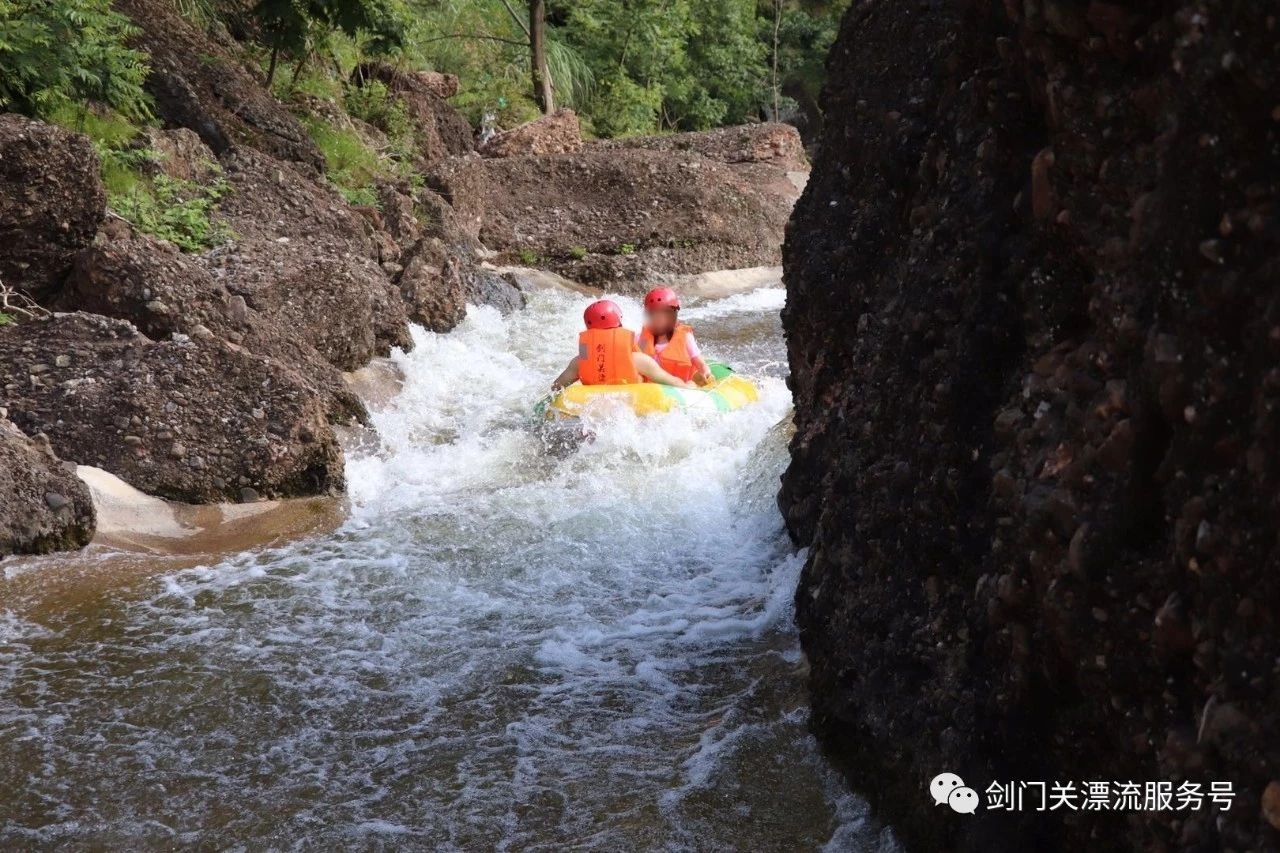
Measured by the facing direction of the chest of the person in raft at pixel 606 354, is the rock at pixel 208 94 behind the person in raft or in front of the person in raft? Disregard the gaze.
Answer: in front

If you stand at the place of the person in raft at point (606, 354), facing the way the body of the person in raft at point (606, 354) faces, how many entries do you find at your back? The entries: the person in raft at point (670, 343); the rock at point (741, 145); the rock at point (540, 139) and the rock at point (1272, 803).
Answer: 1

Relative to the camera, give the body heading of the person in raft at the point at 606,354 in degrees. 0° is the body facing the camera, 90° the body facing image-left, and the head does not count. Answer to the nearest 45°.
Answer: approximately 180°

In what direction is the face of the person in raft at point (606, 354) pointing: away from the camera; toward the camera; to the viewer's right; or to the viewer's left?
away from the camera

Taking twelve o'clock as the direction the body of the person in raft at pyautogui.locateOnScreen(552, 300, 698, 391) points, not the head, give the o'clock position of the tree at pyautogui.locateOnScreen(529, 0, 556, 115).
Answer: The tree is roughly at 12 o'clock from the person in raft.

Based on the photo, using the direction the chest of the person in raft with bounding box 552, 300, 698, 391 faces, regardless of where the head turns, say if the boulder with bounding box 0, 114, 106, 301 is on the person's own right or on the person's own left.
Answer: on the person's own left

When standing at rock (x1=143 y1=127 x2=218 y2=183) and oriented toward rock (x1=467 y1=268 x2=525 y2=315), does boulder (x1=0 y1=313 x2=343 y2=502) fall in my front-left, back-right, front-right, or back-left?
back-right

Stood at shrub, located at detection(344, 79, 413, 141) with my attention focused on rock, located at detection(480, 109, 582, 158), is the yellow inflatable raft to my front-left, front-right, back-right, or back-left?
back-right

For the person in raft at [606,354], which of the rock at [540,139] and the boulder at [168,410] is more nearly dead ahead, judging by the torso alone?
the rock

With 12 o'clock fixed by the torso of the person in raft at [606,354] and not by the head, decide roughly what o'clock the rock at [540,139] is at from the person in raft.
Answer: The rock is roughly at 12 o'clock from the person in raft.

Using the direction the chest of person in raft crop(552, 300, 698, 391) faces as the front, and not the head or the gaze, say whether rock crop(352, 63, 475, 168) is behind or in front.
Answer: in front

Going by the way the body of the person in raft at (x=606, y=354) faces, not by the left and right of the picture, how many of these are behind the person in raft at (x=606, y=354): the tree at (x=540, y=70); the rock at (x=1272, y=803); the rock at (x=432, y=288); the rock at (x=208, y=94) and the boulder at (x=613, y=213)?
1

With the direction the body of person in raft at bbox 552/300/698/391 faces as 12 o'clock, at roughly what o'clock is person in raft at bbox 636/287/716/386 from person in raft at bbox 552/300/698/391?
person in raft at bbox 636/287/716/386 is roughly at 1 o'clock from person in raft at bbox 552/300/698/391.

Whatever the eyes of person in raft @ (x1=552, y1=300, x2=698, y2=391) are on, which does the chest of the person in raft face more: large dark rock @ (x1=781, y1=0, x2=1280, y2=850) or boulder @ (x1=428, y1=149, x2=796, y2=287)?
the boulder

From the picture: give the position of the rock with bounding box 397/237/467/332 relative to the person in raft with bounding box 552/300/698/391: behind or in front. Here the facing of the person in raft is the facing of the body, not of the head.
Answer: in front

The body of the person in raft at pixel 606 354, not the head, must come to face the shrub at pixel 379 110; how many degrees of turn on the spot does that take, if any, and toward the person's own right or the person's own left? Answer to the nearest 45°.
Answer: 0° — they already face it

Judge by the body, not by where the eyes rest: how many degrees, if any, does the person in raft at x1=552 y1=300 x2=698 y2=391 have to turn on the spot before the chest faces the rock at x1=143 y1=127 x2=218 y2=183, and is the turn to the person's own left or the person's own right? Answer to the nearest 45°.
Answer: approximately 45° to the person's own left
